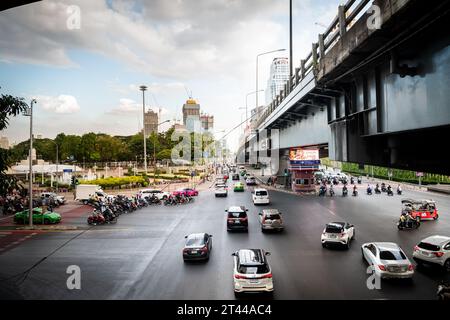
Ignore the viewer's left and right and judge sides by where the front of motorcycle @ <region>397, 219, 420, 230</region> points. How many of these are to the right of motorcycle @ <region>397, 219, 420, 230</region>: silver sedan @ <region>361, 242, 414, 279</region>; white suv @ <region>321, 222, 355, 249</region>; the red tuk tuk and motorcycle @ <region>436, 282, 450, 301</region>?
1

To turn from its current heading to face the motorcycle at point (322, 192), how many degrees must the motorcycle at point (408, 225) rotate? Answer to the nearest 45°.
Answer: approximately 45° to its right

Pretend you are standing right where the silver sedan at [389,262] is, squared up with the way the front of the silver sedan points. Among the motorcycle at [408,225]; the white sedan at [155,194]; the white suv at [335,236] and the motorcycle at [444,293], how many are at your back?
1

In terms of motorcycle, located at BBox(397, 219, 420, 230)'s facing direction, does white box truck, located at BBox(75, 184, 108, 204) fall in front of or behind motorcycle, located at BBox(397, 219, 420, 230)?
in front

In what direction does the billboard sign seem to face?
toward the camera

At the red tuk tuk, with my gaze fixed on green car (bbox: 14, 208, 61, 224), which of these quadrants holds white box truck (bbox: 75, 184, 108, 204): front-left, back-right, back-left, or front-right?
front-right

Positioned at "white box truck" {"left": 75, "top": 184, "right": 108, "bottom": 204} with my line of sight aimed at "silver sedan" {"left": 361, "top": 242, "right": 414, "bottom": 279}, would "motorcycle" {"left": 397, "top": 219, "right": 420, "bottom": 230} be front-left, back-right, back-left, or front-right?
front-left

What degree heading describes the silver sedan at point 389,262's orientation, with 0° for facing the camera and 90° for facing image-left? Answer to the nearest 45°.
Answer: approximately 135°

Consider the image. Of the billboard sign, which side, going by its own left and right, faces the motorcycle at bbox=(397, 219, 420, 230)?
front

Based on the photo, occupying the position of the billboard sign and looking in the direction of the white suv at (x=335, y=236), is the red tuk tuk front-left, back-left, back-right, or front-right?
front-left

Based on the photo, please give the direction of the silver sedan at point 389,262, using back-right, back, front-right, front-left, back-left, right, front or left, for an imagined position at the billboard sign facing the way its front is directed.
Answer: front
